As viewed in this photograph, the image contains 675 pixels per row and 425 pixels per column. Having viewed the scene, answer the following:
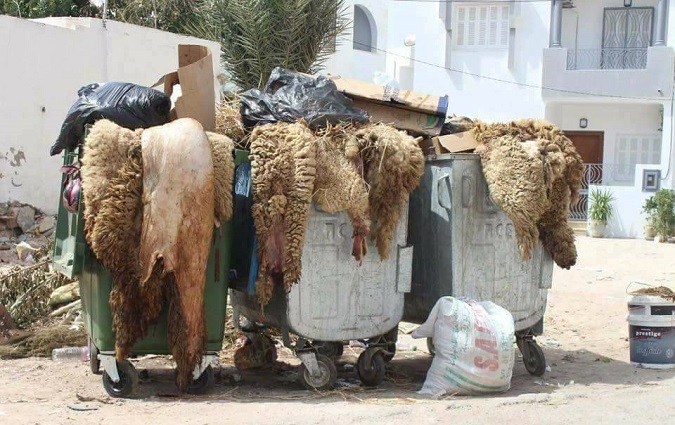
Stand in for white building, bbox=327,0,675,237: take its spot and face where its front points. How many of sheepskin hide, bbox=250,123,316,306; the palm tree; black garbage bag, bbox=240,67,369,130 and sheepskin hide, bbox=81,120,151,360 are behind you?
0

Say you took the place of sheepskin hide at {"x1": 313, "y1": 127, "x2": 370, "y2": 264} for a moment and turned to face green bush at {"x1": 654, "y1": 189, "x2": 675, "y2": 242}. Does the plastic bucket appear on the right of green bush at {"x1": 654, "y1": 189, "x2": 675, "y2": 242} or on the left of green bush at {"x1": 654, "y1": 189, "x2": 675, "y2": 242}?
right

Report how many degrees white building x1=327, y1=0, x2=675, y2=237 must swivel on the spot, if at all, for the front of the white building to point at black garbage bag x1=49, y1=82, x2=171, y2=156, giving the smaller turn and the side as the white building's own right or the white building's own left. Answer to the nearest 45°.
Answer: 0° — it already faces it

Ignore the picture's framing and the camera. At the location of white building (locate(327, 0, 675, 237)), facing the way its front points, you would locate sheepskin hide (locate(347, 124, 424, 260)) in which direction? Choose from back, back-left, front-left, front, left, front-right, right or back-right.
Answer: front

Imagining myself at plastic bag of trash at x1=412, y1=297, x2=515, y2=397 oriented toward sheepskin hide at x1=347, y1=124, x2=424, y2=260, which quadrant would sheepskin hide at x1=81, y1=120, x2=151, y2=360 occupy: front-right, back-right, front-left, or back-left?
front-left

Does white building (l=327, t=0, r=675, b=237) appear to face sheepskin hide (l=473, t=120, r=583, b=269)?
yes

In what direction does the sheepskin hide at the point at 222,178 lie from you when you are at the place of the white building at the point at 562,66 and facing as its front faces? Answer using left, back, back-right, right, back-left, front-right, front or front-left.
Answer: front

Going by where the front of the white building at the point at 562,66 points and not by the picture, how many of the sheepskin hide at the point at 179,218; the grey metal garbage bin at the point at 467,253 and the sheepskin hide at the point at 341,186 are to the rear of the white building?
0

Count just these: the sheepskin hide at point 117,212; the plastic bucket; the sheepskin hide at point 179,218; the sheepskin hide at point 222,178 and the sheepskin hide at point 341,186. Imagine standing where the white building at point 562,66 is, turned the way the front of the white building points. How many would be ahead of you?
5

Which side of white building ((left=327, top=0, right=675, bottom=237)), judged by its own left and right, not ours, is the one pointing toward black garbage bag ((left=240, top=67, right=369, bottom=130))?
front

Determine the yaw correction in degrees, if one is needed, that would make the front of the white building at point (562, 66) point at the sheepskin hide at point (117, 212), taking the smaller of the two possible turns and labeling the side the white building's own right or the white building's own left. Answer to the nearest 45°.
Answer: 0° — it already faces it

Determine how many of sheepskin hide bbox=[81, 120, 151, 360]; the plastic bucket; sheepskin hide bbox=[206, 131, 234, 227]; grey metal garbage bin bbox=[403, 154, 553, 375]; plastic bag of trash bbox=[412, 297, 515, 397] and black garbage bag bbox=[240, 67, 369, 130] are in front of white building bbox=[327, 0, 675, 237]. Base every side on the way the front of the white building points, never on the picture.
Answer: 6

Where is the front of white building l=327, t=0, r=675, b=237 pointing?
toward the camera

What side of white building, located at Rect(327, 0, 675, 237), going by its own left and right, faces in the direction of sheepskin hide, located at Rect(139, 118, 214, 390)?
front

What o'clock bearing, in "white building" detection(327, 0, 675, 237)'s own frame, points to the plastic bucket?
The plastic bucket is roughly at 12 o'clock from the white building.

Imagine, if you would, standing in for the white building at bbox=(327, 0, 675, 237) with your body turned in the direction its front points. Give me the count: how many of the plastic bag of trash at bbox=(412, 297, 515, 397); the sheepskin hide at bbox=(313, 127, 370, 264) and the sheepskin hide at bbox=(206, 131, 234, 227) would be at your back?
0

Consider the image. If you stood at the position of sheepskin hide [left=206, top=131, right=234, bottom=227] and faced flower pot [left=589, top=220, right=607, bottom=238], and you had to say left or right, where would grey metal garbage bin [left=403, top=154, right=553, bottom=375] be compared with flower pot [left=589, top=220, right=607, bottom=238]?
right
